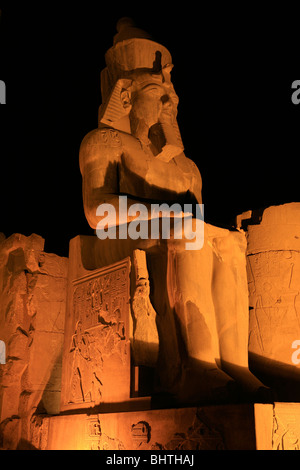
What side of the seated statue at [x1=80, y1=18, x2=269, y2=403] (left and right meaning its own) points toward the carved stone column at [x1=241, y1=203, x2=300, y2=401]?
left

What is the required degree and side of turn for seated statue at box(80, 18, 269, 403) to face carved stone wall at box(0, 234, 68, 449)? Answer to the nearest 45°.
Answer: approximately 180°

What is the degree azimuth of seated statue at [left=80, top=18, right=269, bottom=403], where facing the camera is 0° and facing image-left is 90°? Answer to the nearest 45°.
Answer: approximately 315°

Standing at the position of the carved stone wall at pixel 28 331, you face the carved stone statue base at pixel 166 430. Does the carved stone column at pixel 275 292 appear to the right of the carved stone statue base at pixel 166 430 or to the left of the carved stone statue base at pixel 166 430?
left
